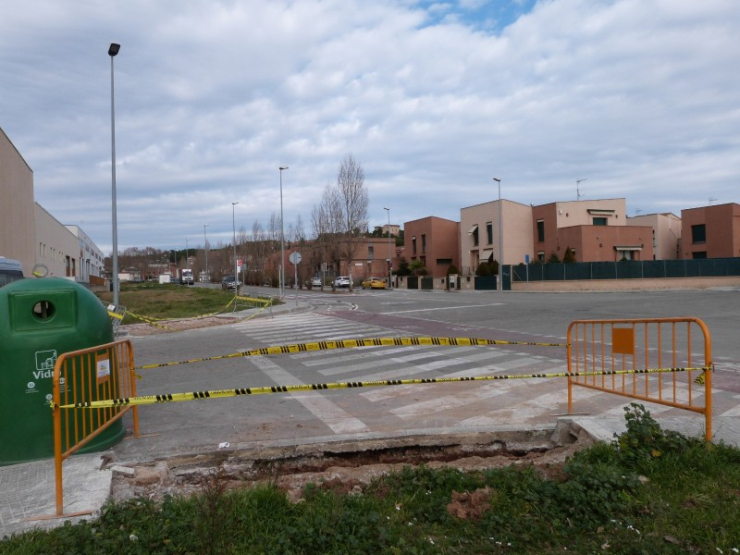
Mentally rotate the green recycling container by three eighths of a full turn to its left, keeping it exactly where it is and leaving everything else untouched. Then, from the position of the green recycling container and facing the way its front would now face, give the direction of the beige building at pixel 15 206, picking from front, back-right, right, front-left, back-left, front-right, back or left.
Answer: front-left

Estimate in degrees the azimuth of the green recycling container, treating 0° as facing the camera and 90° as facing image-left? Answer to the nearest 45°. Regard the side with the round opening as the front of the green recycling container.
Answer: approximately 0°

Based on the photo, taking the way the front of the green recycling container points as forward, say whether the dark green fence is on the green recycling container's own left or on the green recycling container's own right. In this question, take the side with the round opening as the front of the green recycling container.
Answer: on the green recycling container's own left

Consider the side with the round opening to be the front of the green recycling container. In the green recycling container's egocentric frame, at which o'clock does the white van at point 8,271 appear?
The white van is roughly at 6 o'clock from the green recycling container.

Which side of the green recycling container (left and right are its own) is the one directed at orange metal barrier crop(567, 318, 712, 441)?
left
